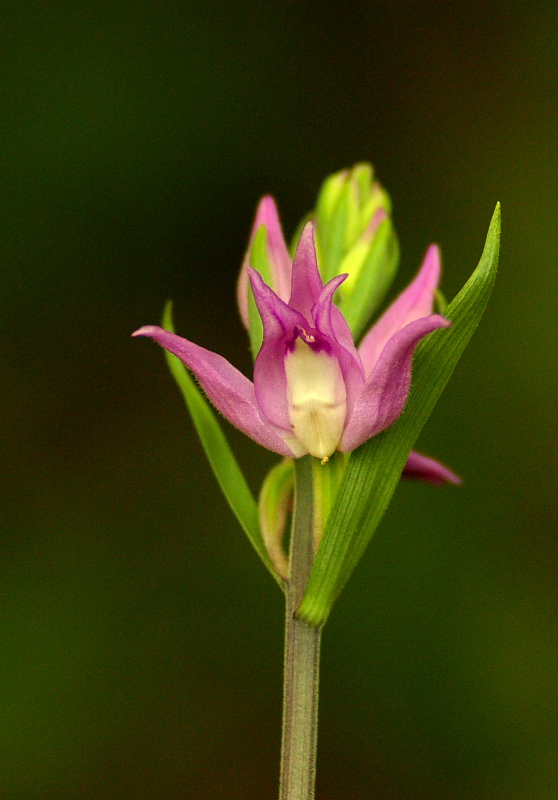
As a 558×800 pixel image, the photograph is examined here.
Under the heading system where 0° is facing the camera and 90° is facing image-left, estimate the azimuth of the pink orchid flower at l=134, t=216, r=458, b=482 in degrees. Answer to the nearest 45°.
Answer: approximately 0°
